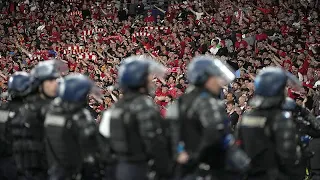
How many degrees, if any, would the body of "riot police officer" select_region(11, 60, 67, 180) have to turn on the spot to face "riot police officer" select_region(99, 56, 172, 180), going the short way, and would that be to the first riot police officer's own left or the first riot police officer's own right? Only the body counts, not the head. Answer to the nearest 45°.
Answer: approximately 45° to the first riot police officer's own right

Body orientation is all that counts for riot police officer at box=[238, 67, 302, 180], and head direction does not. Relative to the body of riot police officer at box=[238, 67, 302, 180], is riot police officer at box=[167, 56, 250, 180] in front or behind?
behind

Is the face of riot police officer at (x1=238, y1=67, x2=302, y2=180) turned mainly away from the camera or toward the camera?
away from the camera

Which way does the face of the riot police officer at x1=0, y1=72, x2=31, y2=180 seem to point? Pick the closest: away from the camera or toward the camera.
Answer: away from the camera

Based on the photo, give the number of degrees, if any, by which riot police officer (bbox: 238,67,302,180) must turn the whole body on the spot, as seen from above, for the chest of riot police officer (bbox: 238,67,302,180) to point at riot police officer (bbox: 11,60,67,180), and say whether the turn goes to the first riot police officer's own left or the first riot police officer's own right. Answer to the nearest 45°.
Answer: approximately 135° to the first riot police officer's own left

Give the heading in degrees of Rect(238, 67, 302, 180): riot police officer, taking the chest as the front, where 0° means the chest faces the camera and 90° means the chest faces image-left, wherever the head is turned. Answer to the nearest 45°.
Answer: approximately 225°

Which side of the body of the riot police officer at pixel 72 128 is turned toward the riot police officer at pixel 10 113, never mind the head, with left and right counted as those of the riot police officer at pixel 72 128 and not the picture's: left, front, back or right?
left

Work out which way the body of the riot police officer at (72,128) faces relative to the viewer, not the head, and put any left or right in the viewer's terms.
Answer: facing away from the viewer and to the right of the viewer
